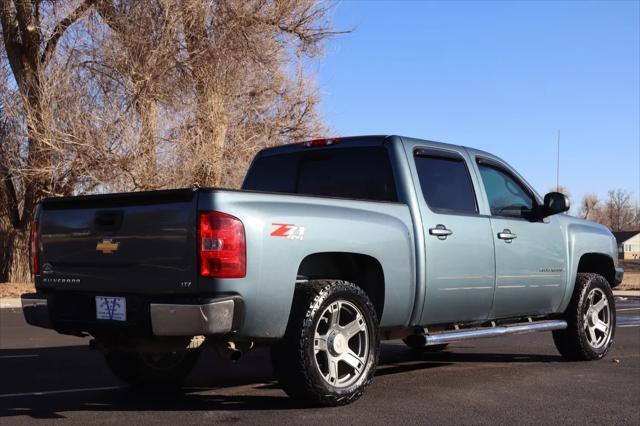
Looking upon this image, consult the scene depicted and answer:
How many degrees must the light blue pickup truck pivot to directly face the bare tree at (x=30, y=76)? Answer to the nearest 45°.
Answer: approximately 90° to its left

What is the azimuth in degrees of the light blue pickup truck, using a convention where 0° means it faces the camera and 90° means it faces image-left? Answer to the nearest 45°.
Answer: approximately 225°

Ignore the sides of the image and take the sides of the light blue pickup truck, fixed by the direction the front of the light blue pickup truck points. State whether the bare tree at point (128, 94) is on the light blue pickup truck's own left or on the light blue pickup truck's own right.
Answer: on the light blue pickup truck's own left
